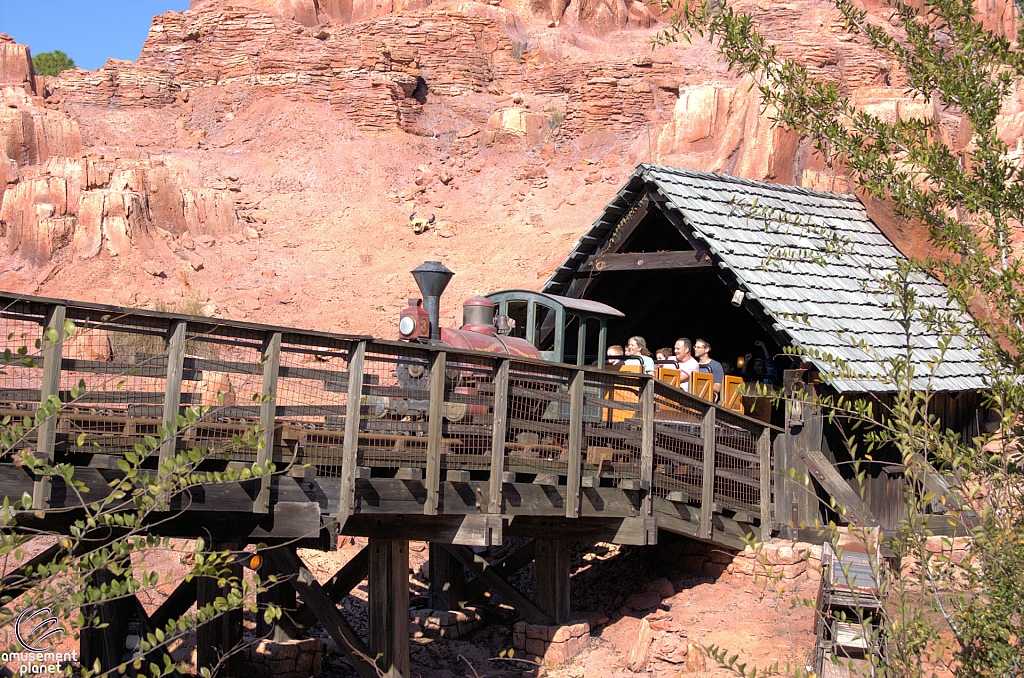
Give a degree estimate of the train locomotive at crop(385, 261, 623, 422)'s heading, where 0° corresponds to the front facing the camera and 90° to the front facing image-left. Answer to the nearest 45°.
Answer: approximately 45°

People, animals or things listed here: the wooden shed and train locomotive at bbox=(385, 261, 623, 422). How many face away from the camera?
0

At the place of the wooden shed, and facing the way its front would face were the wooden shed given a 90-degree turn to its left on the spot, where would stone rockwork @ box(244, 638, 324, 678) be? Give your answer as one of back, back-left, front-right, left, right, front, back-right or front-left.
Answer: right

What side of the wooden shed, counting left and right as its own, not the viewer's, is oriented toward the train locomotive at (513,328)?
front

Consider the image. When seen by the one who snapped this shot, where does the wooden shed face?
facing the viewer and to the left of the viewer
